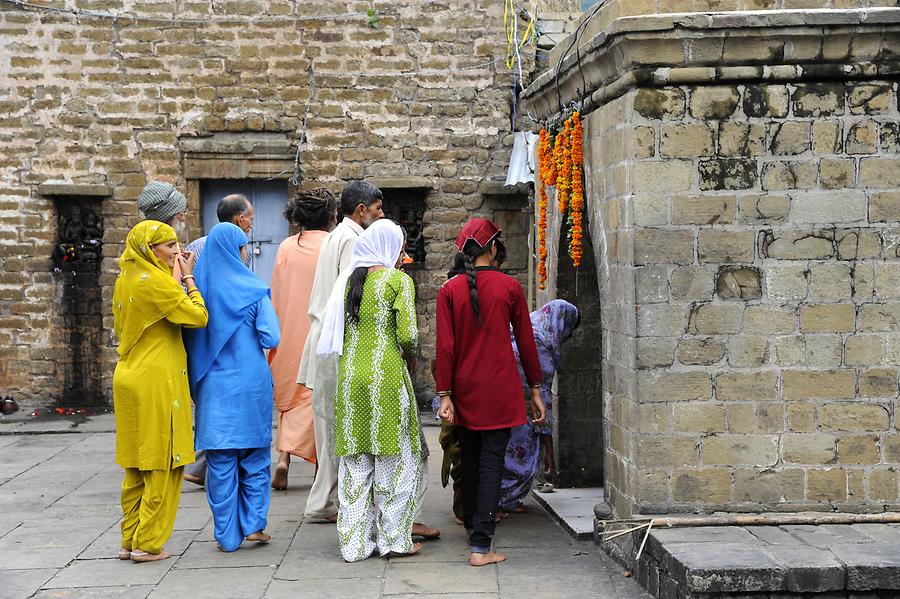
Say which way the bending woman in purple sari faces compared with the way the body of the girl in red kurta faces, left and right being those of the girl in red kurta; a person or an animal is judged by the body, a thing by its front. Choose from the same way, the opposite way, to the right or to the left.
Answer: to the right

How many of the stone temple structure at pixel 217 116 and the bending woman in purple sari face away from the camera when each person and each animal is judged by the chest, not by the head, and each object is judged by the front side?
0

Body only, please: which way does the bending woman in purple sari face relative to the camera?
to the viewer's right

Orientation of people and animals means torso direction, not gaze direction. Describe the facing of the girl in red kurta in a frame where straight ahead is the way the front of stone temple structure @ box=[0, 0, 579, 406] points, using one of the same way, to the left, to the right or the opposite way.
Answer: the opposite way

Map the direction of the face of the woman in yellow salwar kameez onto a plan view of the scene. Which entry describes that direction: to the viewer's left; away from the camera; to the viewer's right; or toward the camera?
to the viewer's right

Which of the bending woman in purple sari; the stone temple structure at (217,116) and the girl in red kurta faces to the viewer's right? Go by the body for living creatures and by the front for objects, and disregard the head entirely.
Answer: the bending woman in purple sari

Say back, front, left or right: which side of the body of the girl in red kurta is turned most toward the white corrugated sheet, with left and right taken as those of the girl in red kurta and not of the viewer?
front

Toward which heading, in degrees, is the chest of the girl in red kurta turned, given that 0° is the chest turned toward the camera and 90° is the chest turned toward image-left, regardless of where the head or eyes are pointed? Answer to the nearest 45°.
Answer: approximately 180°

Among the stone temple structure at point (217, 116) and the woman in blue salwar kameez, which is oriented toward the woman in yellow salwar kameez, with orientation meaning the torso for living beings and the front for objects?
the stone temple structure

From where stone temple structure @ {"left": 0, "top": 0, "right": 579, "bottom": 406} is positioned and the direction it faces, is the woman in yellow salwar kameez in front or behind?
in front

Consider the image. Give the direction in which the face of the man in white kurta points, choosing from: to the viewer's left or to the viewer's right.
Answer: to the viewer's right

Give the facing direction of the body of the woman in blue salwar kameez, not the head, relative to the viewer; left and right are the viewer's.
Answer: facing away from the viewer and to the right of the viewer

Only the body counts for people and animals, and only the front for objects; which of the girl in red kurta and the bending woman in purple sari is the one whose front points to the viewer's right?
the bending woman in purple sari
